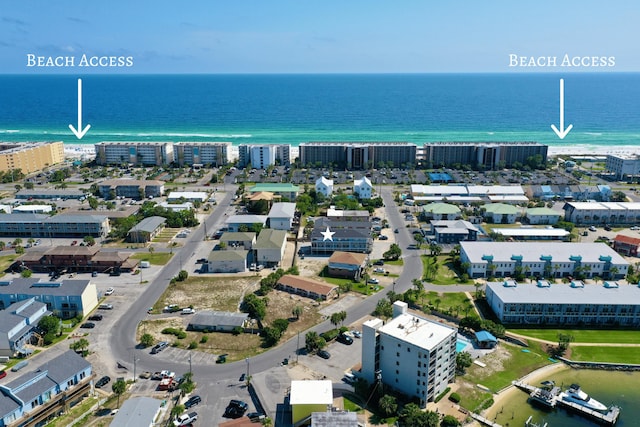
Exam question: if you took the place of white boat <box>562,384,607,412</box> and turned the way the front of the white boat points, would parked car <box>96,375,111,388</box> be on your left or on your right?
on your right

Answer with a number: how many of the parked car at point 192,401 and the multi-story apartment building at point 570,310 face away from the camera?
0

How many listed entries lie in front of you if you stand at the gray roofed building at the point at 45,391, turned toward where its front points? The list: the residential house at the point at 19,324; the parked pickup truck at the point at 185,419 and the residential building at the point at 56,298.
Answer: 1

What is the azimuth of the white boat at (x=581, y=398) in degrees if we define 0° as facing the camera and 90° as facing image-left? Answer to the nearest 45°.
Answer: approximately 315°

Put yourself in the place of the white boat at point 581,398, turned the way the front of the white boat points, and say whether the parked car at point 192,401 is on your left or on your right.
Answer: on your right

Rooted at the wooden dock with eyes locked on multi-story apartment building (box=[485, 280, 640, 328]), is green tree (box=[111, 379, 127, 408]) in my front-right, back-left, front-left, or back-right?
back-left

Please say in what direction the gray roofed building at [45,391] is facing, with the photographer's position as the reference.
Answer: facing the viewer and to the right of the viewer

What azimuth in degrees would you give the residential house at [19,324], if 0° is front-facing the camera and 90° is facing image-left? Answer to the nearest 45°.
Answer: approximately 315°

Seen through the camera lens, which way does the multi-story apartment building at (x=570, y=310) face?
facing the viewer
